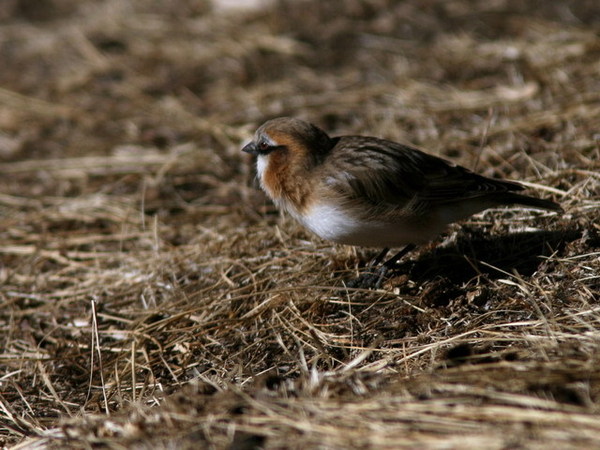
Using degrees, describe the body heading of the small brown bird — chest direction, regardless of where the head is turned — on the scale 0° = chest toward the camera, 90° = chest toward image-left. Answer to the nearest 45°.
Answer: approximately 90°
